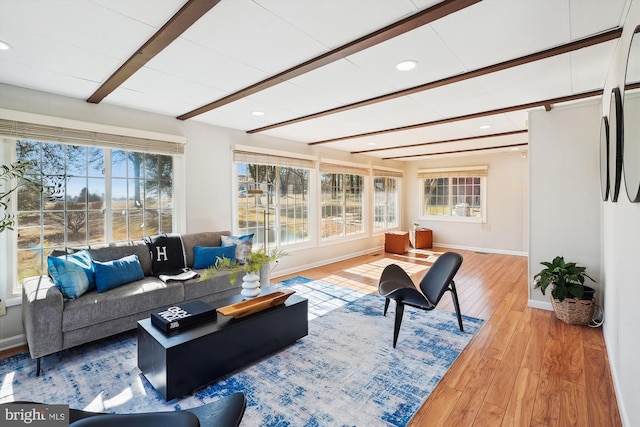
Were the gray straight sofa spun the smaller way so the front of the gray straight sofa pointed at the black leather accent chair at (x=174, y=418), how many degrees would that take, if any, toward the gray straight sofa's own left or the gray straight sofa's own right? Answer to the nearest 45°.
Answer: approximately 45° to the gray straight sofa's own right

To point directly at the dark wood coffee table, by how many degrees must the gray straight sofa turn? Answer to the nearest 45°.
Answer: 0° — it already faces it

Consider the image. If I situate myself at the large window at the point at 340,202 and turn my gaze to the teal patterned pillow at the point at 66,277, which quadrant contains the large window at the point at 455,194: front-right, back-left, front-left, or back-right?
back-left

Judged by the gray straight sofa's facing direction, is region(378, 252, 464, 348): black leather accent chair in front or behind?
in front

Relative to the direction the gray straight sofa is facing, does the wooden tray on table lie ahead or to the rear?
ahead

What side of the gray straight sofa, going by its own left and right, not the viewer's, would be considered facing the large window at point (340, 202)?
left

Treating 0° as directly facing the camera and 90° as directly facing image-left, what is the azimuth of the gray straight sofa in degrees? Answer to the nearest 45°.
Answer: approximately 315°

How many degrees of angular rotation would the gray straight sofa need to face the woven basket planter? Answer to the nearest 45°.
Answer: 0° — it already faces it

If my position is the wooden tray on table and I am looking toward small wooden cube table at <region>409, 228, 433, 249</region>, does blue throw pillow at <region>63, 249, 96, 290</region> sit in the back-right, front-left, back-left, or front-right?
back-left

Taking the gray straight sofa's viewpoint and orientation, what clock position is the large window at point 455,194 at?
The large window is roughly at 10 o'clock from the gray straight sofa.
